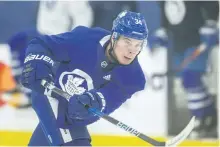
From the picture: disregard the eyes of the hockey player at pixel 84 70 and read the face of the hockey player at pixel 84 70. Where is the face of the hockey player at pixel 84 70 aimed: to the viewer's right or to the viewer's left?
to the viewer's right

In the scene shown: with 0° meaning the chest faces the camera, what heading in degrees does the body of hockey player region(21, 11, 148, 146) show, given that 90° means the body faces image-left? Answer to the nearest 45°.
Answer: approximately 315°

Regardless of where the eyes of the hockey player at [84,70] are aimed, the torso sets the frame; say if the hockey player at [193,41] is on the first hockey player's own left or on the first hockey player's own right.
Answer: on the first hockey player's own left
